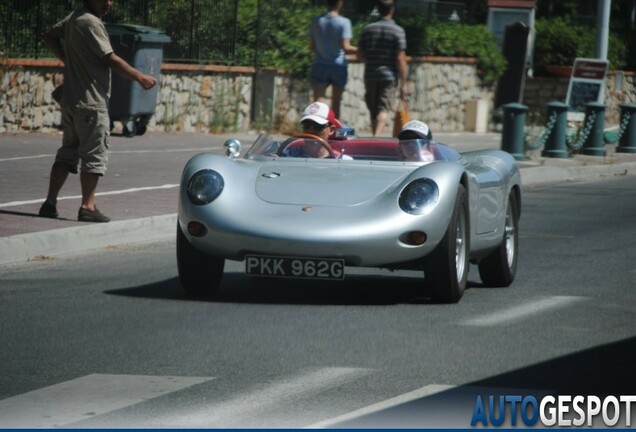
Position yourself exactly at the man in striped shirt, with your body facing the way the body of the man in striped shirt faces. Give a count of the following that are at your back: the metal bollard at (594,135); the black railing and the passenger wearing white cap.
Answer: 1

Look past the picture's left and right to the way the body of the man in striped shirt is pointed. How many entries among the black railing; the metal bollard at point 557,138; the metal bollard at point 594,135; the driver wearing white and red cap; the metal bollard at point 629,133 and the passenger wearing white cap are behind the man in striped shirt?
2

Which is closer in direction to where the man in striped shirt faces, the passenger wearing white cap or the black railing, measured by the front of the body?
the black railing

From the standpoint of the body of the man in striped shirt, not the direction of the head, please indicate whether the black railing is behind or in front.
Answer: in front

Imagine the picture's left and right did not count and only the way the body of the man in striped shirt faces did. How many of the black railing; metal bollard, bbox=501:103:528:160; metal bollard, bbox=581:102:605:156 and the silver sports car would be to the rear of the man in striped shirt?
1

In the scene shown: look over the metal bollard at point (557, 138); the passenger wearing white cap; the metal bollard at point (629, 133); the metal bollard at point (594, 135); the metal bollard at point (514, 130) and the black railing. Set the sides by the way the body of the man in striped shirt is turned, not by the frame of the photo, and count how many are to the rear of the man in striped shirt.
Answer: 1

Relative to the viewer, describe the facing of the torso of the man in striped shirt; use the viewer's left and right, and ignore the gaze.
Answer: facing away from the viewer

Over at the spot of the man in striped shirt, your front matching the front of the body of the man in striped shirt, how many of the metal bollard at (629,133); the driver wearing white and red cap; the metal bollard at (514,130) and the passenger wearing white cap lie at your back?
2

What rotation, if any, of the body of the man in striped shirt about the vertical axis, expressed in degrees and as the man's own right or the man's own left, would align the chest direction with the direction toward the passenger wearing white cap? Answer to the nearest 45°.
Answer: approximately 180°

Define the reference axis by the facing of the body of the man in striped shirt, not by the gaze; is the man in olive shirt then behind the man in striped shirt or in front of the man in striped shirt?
behind

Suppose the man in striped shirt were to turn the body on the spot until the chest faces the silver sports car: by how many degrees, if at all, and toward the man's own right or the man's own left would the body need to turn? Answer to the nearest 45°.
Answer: approximately 180°

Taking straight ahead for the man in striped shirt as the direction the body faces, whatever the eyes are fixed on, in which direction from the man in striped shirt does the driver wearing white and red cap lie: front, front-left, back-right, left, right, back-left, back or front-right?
back

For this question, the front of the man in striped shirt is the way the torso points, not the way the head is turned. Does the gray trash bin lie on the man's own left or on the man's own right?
on the man's own left
